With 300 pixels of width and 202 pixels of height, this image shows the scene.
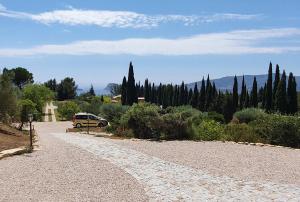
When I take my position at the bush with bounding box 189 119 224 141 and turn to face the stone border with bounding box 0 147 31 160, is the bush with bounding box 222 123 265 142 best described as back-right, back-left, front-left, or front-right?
back-left

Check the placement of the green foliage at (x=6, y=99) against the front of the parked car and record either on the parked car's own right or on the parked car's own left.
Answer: on the parked car's own right

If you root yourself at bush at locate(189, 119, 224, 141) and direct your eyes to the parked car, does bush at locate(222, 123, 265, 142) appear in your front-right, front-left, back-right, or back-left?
back-right
